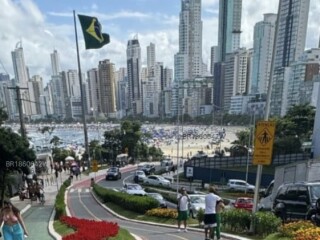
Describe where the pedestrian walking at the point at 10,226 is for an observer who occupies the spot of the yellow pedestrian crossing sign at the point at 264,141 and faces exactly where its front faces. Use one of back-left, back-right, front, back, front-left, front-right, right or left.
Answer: front-right

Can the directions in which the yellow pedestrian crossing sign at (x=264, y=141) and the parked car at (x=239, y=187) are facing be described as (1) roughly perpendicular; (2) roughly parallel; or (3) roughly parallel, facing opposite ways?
roughly perpendicular
